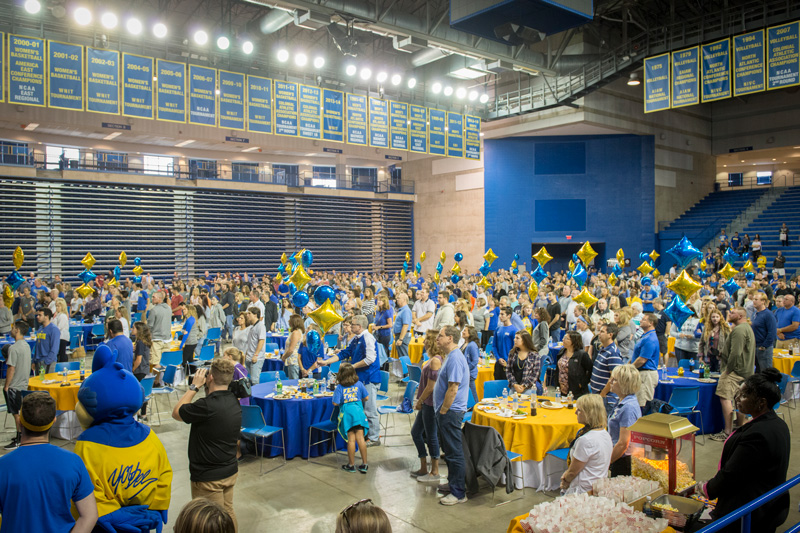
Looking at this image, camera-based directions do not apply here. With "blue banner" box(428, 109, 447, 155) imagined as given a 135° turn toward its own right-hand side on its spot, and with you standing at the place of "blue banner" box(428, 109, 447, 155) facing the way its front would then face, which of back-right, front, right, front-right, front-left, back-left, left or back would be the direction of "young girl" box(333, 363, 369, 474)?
left

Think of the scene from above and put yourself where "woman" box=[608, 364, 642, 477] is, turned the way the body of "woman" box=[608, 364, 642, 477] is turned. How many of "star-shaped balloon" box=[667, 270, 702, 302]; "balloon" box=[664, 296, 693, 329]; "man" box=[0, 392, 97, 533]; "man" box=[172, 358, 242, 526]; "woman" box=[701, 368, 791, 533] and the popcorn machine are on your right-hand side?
2

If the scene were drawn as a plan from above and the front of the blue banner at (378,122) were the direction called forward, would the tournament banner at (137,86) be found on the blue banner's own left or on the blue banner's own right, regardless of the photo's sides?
on the blue banner's own right

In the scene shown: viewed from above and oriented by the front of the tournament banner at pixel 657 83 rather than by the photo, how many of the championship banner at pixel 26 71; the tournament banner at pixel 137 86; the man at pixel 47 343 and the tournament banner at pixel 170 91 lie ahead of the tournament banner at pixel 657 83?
4

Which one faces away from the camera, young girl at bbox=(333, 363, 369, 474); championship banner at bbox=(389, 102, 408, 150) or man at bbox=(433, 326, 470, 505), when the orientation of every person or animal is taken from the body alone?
the young girl

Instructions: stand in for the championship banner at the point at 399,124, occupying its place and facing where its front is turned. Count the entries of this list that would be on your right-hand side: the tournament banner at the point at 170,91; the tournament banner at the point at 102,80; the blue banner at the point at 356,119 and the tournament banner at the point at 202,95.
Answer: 4

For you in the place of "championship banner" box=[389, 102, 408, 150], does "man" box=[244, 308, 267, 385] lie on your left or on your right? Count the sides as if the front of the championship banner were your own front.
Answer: on your right

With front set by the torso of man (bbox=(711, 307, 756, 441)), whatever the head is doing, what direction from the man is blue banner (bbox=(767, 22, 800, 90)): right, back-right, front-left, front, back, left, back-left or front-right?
right

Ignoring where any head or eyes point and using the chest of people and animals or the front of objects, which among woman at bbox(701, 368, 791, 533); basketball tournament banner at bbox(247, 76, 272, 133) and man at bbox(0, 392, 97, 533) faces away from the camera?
the man

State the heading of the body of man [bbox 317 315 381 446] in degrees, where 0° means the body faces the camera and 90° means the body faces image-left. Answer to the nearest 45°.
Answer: approximately 90°

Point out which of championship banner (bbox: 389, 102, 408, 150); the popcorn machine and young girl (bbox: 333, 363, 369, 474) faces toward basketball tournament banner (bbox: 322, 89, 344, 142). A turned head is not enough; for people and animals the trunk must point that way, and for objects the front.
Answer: the young girl

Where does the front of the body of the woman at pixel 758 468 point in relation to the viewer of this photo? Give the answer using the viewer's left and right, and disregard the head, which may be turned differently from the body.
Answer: facing to the left of the viewer

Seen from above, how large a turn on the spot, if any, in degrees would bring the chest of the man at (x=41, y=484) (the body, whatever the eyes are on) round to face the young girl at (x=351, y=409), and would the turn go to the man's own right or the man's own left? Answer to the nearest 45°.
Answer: approximately 45° to the man's own right

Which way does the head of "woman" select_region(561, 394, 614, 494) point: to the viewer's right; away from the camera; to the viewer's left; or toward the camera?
to the viewer's left

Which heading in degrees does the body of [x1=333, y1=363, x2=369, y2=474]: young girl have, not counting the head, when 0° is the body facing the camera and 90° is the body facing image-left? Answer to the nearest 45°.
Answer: approximately 180°

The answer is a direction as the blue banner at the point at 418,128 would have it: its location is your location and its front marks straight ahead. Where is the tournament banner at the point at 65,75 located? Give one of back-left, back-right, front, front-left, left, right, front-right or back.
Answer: right

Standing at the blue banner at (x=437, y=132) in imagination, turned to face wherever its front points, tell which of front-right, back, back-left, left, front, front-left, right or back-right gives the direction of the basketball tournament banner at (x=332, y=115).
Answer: right

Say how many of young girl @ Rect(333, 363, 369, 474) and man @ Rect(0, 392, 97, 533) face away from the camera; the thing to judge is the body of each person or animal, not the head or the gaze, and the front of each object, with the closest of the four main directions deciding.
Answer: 2
